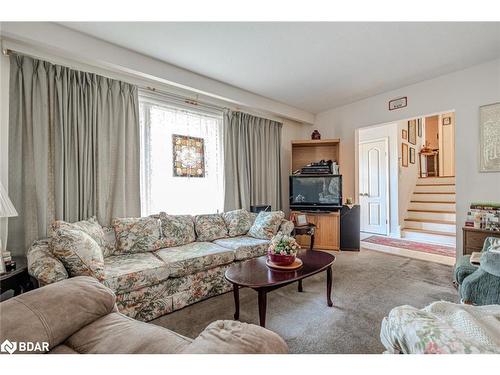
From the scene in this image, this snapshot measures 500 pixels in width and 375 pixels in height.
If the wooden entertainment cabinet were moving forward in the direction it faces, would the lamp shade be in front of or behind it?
in front

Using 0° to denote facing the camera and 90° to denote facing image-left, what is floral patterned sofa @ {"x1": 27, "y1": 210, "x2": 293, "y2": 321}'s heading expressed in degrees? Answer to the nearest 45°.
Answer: approximately 315°

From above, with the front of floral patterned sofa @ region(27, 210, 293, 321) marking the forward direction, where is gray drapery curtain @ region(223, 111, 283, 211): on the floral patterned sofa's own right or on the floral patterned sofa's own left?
on the floral patterned sofa's own left

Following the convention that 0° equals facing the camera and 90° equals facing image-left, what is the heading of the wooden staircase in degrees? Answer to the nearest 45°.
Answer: approximately 0°

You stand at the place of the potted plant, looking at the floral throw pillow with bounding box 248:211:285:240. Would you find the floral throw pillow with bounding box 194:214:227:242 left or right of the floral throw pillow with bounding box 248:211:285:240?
left

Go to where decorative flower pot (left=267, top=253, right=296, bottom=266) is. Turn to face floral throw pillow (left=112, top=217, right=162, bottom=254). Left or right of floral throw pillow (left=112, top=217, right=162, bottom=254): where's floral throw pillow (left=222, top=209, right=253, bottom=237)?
right

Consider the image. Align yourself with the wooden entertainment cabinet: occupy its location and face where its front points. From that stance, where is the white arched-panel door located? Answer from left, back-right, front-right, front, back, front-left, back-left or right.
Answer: back-left

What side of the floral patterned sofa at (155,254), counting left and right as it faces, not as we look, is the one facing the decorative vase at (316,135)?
left

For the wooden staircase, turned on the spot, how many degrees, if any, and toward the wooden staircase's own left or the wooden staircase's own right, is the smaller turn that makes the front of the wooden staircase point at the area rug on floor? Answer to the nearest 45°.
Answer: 0° — it already faces it

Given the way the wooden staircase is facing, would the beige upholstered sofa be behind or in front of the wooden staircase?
in front
